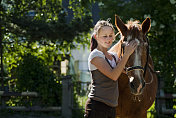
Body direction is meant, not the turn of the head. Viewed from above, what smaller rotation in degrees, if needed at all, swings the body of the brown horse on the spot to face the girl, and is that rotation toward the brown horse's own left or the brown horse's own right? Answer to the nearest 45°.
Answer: approximately 45° to the brown horse's own right

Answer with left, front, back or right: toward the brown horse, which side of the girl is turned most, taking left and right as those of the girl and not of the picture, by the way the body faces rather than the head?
left

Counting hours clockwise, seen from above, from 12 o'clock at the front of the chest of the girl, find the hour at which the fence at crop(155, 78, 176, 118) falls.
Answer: The fence is roughly at 8 o'clock from the girl.

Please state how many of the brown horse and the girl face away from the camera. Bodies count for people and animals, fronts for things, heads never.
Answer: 0

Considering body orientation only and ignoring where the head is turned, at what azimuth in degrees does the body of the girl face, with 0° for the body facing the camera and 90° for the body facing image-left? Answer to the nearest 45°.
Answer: approximately 315°
